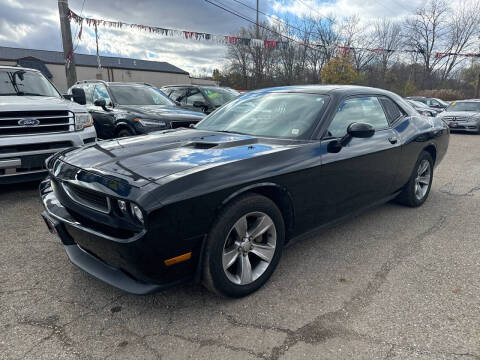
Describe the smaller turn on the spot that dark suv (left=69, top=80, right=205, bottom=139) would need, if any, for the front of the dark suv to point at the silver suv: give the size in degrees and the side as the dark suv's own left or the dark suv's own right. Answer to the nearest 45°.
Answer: approximately 90° to the dark suv's own right

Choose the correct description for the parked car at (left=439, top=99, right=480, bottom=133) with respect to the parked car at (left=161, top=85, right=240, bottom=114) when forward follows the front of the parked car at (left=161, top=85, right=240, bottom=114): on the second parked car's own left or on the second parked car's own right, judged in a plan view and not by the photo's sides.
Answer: on the second parked car's own left

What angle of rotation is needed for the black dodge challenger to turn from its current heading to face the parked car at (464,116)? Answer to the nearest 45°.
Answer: approximately 180°

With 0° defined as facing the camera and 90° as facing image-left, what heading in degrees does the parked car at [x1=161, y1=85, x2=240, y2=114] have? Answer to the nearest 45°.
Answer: approximately 315°

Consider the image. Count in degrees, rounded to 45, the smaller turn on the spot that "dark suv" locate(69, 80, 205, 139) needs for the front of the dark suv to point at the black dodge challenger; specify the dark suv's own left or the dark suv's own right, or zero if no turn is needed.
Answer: approximately 45° to the dark suv's own right

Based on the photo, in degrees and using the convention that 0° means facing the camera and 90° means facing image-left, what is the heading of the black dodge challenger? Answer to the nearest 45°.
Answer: approximately 45°

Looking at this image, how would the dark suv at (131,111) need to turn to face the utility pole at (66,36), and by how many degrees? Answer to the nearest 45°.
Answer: approximately 135° to its left

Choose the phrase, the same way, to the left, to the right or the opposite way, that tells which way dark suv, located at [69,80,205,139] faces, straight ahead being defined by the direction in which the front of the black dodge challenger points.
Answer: to the left

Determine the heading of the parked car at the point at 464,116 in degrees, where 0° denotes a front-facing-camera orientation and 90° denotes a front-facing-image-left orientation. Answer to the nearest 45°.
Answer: approximately 45°
